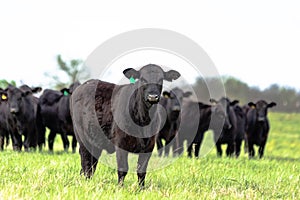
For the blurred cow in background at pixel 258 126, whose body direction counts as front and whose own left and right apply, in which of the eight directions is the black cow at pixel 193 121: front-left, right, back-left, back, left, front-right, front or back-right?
front-right

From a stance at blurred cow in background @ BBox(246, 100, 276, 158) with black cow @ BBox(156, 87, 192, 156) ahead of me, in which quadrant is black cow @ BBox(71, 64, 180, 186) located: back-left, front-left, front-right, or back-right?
front-left

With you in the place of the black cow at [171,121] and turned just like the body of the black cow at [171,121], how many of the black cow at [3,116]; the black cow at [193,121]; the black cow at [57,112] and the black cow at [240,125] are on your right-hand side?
2

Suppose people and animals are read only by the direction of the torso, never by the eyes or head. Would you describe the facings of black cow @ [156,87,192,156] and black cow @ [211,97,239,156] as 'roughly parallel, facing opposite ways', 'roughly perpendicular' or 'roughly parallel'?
roughly parallel

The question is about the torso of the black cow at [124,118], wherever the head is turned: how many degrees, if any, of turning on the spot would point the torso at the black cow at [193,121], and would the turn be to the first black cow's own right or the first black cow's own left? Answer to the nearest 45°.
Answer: approximately 135° to the first black cow's own left

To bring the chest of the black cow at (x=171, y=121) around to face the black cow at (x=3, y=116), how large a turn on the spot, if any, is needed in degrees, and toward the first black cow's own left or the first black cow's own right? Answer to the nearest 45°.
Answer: approximately 90° to the first black cow's own right

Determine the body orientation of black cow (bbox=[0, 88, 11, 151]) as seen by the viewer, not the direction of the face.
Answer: toward the camera

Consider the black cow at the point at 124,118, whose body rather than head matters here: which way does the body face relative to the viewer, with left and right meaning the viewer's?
facing the viewer and to the right of the viewer

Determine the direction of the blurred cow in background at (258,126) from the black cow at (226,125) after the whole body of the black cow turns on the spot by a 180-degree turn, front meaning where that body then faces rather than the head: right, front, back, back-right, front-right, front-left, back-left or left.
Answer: front-right

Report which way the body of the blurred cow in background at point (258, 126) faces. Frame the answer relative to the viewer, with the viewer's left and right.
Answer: facing the viewer
